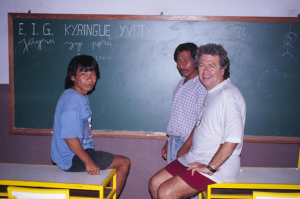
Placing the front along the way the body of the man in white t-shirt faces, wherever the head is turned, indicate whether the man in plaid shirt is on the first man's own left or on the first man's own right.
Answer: on the first man's own right

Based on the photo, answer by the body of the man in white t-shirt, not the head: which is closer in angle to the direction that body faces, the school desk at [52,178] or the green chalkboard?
the school desk

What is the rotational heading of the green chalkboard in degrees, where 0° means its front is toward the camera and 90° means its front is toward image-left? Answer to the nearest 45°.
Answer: approximately 0°
